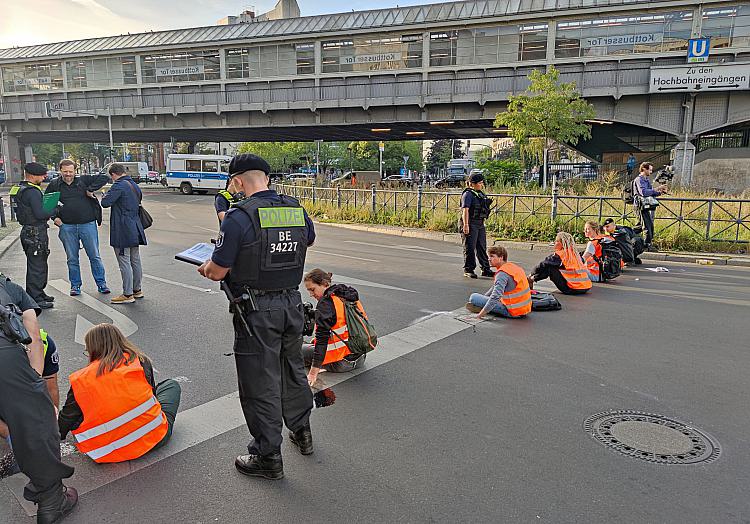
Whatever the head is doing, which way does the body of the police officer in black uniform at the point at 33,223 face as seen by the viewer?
to the viewer's right

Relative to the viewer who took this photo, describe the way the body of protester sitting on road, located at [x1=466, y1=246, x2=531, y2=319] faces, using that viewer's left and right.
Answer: facing to the left of the viewer

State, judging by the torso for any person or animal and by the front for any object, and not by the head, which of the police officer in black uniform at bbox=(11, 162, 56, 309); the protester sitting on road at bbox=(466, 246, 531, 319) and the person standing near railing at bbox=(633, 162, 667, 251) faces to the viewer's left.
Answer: the protester sitting on road

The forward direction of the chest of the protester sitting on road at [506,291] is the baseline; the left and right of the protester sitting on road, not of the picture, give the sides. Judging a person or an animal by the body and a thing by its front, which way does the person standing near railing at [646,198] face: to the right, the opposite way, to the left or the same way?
the opposite way

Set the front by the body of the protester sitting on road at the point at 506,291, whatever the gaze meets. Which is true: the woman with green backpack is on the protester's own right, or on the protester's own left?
on the protester's own left

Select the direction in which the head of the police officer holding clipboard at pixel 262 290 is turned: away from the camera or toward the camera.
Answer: away from the camera

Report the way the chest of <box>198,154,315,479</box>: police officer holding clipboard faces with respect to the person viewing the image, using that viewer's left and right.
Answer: facing away from the viewer and to the left of the viewer

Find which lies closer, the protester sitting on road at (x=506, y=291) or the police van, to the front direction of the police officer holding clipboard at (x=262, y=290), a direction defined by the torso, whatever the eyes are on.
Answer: the police van
